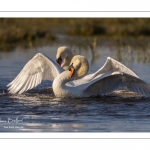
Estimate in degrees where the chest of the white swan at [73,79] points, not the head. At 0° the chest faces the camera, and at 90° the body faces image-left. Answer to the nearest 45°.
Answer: approximately 45°
